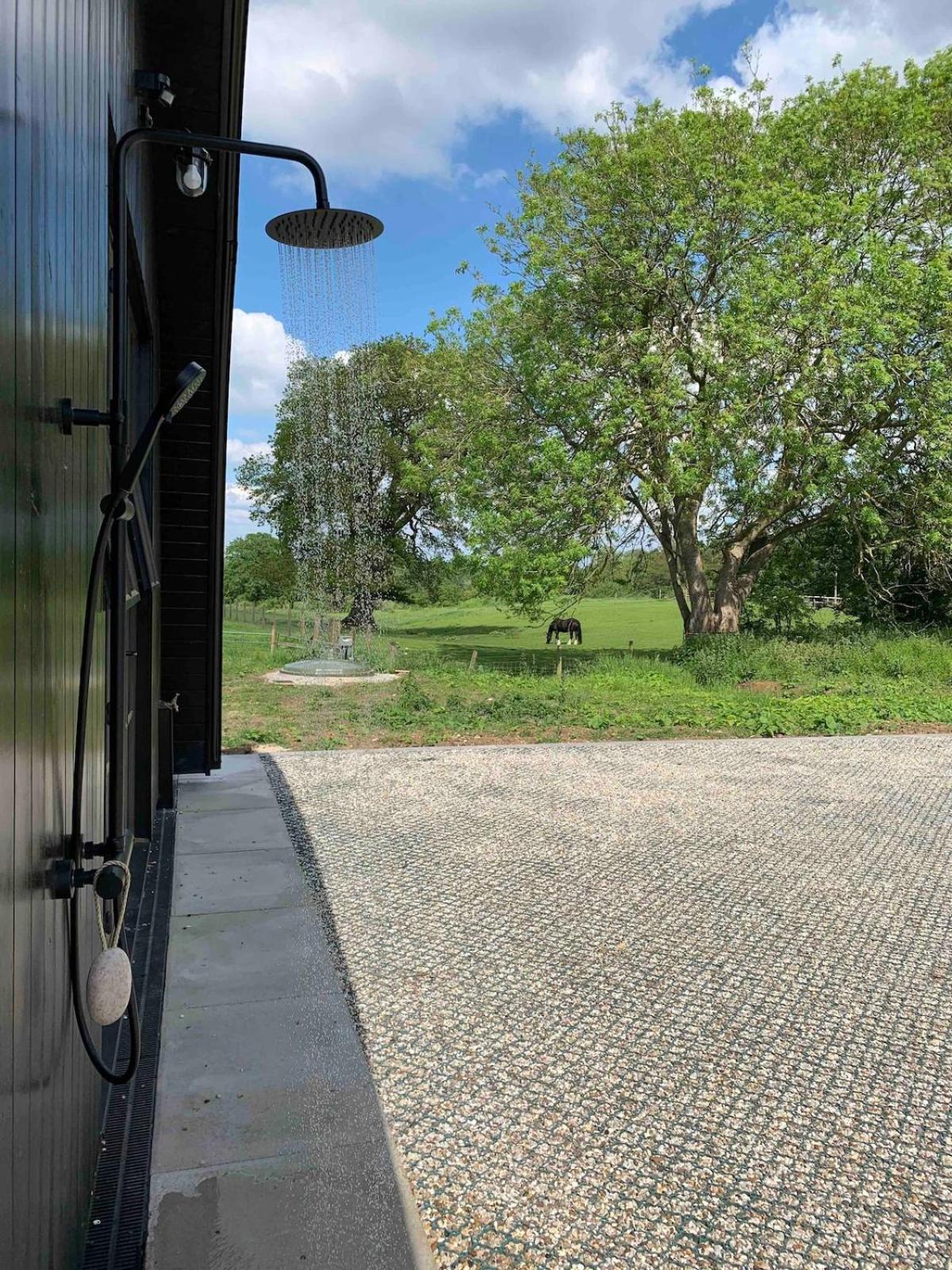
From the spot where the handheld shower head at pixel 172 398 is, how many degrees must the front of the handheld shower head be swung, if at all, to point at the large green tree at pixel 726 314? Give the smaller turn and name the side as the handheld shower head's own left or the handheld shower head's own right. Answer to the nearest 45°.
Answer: approximately 45° to the handheld shower head's own left

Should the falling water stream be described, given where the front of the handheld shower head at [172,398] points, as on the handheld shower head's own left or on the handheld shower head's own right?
on the handheld shower head's own left

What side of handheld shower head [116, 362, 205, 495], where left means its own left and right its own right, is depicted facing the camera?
right

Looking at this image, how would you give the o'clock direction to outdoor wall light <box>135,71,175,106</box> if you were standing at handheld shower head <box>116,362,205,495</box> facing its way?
The outdoor wall light is roughly at 9 o'clock from the handheld shower head.

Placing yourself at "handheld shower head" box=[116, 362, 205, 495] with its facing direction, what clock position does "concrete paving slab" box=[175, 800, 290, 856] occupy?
The concrete paving slab is roughly at 9 o'clock from the handheld shower head.

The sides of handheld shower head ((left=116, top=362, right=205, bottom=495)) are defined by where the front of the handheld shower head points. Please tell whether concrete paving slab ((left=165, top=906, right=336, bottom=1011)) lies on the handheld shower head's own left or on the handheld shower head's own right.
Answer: on the handheld shower head's own left

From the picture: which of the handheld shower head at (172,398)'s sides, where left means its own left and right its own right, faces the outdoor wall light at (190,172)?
left

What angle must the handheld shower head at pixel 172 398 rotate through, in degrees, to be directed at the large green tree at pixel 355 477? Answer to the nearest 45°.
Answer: approximately 90° to its left

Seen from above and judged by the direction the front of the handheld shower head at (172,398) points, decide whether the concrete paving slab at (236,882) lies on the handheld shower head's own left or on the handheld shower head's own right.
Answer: on the handheld shower head's own left
